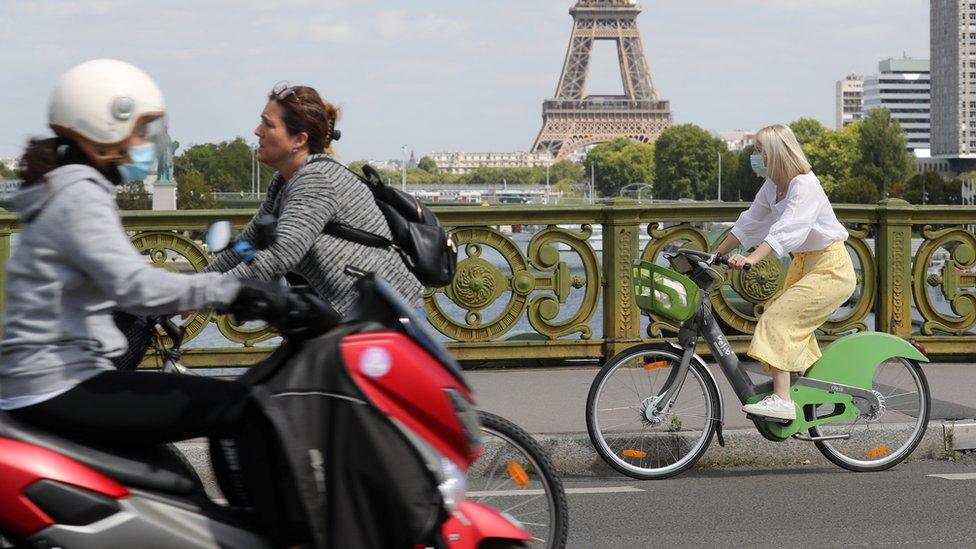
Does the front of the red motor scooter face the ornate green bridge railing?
no

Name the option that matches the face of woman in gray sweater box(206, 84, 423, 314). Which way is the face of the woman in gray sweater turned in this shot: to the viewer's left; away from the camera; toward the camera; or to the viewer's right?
to the viewer's left

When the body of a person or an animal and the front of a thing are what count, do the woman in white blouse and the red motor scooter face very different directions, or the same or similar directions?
very different directions

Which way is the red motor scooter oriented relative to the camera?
to the viewer's right

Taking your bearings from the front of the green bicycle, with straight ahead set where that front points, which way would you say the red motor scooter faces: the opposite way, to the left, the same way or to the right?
the opposite way

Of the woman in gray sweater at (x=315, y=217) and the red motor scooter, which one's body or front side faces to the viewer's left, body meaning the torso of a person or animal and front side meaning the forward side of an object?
the woman in gray sweater

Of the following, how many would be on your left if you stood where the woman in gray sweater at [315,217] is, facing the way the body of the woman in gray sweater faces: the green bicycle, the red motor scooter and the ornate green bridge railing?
1

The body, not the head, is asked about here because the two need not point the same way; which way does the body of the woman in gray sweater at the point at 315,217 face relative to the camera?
to the viewer's left

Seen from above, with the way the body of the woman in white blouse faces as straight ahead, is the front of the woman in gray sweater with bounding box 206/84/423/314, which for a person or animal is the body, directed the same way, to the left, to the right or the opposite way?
the same way

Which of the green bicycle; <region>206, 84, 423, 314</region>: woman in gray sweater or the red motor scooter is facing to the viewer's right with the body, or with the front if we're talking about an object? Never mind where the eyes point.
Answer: the red motor scooter

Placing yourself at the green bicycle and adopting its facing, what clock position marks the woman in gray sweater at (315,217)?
The woman in gray sweater is roughly at 10 o'clock from the green bicycle.

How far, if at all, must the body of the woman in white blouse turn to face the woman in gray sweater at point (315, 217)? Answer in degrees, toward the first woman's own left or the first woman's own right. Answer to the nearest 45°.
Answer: approximately 45° to the first woman's own left

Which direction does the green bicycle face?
to the viewer's left

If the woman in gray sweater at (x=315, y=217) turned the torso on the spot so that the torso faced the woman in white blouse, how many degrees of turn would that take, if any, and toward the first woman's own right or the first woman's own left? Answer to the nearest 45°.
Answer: approximately 135° to the first woman's own right

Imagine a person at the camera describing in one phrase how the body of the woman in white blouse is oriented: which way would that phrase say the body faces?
to the viewer's left

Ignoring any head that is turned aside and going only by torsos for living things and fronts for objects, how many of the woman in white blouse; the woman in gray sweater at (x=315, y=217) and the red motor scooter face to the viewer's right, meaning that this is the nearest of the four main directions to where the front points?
1
